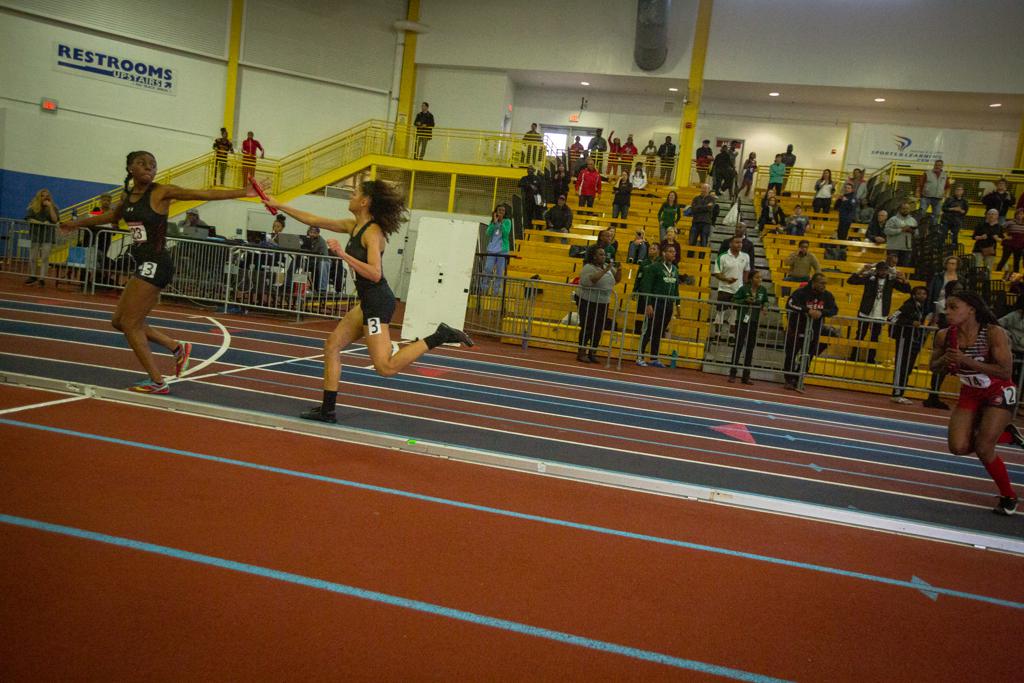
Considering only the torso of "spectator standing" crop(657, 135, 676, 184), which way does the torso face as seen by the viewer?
toward the camera

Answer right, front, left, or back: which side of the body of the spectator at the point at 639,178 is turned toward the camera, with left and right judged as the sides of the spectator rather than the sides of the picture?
front

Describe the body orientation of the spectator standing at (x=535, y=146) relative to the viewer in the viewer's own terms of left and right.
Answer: facing the viewer

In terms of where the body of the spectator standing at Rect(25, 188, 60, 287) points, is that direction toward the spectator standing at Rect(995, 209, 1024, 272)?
no

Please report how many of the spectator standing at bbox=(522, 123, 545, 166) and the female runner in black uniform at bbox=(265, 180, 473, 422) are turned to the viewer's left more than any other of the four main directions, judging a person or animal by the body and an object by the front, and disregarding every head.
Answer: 1

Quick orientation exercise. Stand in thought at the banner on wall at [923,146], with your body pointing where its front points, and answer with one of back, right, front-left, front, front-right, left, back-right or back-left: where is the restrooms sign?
front-right

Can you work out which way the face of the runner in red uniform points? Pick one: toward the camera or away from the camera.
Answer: toward the camera

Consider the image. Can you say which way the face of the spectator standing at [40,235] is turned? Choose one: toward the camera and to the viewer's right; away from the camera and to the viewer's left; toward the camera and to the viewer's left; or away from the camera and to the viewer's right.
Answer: toward the camera and to the viewer's right

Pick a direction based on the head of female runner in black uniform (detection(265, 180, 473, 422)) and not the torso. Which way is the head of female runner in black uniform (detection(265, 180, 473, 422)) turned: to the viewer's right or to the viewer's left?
to the viewer's left

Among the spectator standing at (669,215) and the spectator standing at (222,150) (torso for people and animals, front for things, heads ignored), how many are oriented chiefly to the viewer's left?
0

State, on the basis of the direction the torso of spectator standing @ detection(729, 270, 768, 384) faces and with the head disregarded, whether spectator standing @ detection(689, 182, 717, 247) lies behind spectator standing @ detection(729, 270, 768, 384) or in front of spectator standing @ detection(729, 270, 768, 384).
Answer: behind

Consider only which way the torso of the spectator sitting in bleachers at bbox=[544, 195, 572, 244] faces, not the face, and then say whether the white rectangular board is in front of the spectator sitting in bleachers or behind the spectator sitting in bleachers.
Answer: in front

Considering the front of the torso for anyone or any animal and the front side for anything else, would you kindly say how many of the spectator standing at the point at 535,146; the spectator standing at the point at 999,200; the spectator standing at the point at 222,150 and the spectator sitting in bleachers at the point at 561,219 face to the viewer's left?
0

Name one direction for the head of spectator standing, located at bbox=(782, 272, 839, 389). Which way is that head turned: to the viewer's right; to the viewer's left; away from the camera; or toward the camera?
toward the camera

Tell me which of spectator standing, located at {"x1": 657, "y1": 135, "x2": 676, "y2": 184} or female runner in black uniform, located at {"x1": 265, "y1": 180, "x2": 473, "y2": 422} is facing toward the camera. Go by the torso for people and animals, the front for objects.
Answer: the spectator standing

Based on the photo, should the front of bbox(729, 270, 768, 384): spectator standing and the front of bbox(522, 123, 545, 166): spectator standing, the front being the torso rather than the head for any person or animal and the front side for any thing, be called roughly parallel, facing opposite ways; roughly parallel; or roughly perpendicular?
roughly parallel

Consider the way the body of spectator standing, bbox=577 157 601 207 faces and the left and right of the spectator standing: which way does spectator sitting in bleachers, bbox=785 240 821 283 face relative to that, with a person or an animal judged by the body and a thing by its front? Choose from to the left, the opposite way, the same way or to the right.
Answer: the same way

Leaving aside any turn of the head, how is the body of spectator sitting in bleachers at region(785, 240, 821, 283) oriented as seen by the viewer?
toward the camera
